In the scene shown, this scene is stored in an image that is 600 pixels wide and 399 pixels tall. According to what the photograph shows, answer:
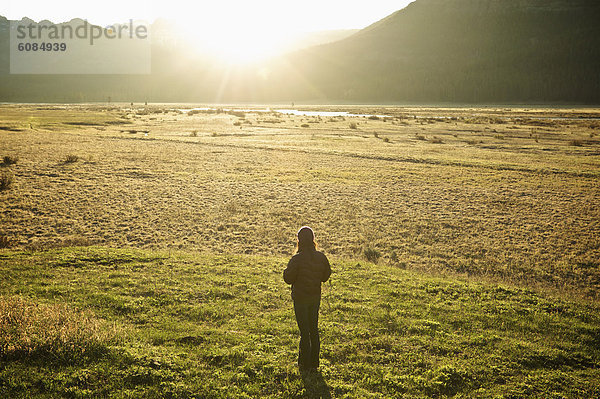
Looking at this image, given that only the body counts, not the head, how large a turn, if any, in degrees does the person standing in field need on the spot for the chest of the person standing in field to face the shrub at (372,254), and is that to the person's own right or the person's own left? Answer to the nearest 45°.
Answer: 0° — they already face it

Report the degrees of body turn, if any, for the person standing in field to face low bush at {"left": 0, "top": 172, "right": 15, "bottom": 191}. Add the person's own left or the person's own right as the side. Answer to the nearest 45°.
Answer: approximately 45° to the person's own left

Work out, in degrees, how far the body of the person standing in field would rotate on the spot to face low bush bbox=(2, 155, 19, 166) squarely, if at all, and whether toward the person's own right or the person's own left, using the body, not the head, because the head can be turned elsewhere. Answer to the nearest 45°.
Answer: approximately 45° to the person's own left

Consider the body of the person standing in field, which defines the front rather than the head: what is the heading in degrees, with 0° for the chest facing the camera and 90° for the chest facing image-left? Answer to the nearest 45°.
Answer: approximately 180°

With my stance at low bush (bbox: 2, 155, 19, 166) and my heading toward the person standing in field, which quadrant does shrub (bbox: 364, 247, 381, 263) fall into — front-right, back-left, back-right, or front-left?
front-left

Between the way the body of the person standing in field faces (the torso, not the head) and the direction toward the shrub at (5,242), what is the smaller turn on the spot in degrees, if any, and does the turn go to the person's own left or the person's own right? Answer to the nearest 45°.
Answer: approximately 45° to the person's own left
